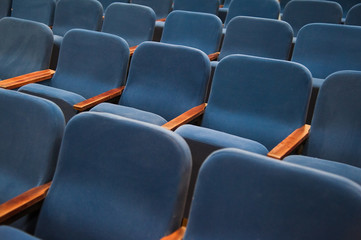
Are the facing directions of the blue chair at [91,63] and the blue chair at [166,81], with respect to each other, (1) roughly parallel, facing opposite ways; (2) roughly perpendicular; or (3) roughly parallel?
roughly parallel
